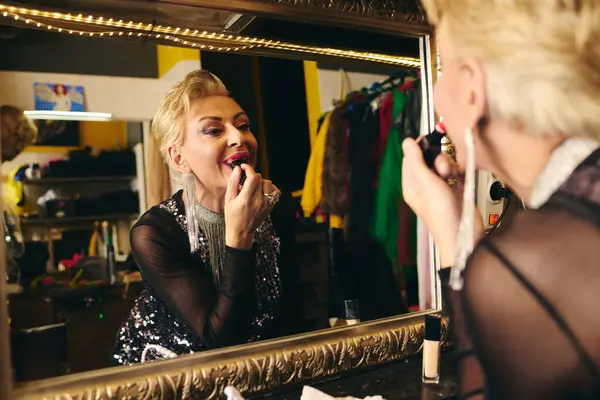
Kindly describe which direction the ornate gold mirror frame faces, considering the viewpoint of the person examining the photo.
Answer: facing the viewer and to the right of the viewer
